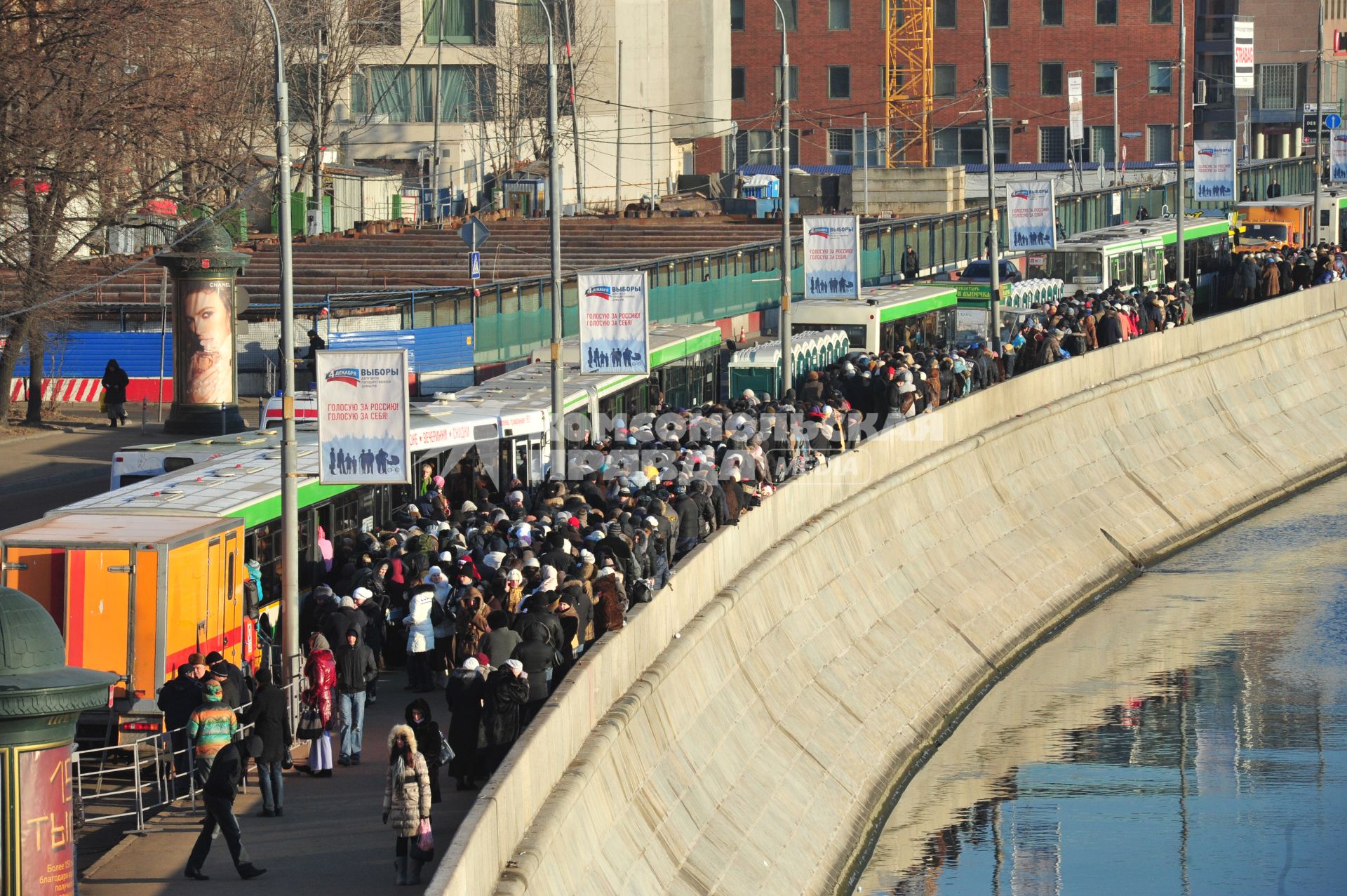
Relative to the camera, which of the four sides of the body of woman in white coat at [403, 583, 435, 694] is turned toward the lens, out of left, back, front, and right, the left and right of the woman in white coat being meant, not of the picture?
back

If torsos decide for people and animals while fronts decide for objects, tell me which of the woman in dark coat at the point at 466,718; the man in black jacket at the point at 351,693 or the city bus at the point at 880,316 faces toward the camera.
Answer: the man in black jacket

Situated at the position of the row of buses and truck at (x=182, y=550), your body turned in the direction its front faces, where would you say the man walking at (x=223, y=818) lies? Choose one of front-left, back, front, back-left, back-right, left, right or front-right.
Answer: back-right

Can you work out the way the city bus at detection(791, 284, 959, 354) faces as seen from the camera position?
facing away from the viewer and to the right of the viewer

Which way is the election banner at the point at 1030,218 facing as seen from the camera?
toward the camera

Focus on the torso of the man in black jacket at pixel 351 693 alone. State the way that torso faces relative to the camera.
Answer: toward the camera

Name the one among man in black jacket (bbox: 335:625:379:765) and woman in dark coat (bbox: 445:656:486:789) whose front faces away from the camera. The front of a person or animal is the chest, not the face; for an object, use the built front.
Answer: the woman in dark coat

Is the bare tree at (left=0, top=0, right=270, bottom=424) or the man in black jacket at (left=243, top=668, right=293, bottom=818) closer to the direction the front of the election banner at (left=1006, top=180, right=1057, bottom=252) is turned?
the man in black jacket
